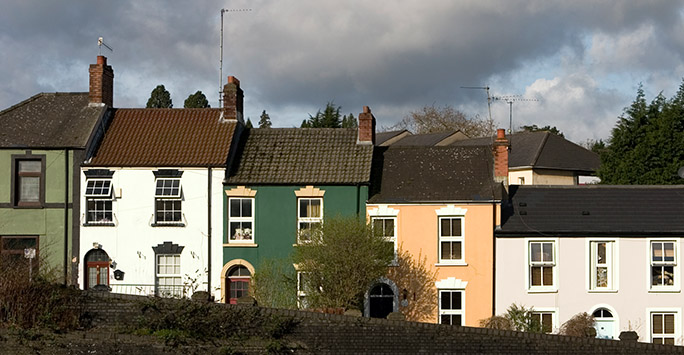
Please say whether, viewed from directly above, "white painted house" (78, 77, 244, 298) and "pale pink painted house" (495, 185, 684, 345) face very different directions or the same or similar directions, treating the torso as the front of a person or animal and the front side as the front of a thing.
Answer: same or similar directions

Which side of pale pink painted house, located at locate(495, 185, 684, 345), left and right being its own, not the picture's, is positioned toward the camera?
front

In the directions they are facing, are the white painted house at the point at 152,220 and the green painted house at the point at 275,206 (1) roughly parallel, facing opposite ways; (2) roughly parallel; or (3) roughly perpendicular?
roughly parallel

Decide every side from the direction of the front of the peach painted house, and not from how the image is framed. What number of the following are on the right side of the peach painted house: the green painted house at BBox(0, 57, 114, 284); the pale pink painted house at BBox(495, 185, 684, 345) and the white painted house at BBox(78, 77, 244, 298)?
2

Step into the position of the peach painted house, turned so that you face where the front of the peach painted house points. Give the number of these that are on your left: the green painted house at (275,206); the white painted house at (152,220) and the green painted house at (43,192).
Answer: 0

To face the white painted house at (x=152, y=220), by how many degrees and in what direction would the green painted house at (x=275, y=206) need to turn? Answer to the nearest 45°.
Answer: approximately 90° to its right

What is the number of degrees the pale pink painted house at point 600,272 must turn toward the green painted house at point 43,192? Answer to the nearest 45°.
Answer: approximately 90° to its right

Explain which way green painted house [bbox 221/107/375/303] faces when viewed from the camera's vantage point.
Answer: facing the viewer

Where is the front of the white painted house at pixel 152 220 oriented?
toward the camera

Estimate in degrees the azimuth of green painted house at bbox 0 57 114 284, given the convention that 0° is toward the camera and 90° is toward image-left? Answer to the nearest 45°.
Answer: approximately 0°

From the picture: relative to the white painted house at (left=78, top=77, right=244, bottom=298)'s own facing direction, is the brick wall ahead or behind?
ahead

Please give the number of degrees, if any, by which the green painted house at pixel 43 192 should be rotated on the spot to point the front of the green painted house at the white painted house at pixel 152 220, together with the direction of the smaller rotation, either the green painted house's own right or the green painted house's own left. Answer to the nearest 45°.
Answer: approximately 90° to the green painted house's own left

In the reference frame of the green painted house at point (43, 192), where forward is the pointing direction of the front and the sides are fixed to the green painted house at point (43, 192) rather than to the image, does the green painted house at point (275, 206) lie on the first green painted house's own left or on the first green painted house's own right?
on the first green painted house's own left

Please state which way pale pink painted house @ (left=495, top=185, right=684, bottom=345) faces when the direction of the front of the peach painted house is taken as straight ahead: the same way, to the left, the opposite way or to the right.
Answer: the same way

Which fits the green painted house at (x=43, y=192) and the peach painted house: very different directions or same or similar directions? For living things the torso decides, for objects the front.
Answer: same or similar directions

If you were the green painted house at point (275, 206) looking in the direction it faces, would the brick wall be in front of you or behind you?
in front
